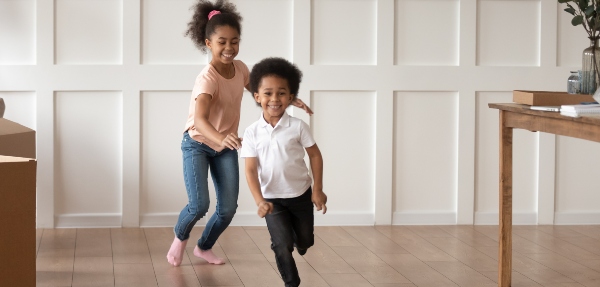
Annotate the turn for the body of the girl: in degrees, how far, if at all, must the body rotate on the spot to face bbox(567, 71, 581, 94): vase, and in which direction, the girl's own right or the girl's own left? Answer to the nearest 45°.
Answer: approximately 45° to the girl's own left

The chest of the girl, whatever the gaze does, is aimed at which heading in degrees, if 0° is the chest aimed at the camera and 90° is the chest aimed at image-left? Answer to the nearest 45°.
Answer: approximately 315°

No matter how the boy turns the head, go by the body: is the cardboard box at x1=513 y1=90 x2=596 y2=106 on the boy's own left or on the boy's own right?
on the boy's own left

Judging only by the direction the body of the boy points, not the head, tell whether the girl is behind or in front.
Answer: behind

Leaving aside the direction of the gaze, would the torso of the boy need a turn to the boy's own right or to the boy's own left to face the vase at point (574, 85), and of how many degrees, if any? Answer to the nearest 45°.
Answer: approximately 90° to the boy's own left

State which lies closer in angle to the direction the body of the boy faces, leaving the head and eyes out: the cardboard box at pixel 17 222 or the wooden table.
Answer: the cardboard box

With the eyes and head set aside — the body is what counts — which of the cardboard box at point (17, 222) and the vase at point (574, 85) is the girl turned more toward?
the vase

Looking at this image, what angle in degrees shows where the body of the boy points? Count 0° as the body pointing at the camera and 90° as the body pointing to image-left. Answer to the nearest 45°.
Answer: approximately 0°

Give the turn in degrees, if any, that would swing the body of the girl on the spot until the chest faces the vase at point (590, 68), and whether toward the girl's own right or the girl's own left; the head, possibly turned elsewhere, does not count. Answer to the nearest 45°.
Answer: approximately 45° to the girl's own left

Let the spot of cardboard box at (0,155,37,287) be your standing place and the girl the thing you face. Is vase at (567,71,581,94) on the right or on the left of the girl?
right
